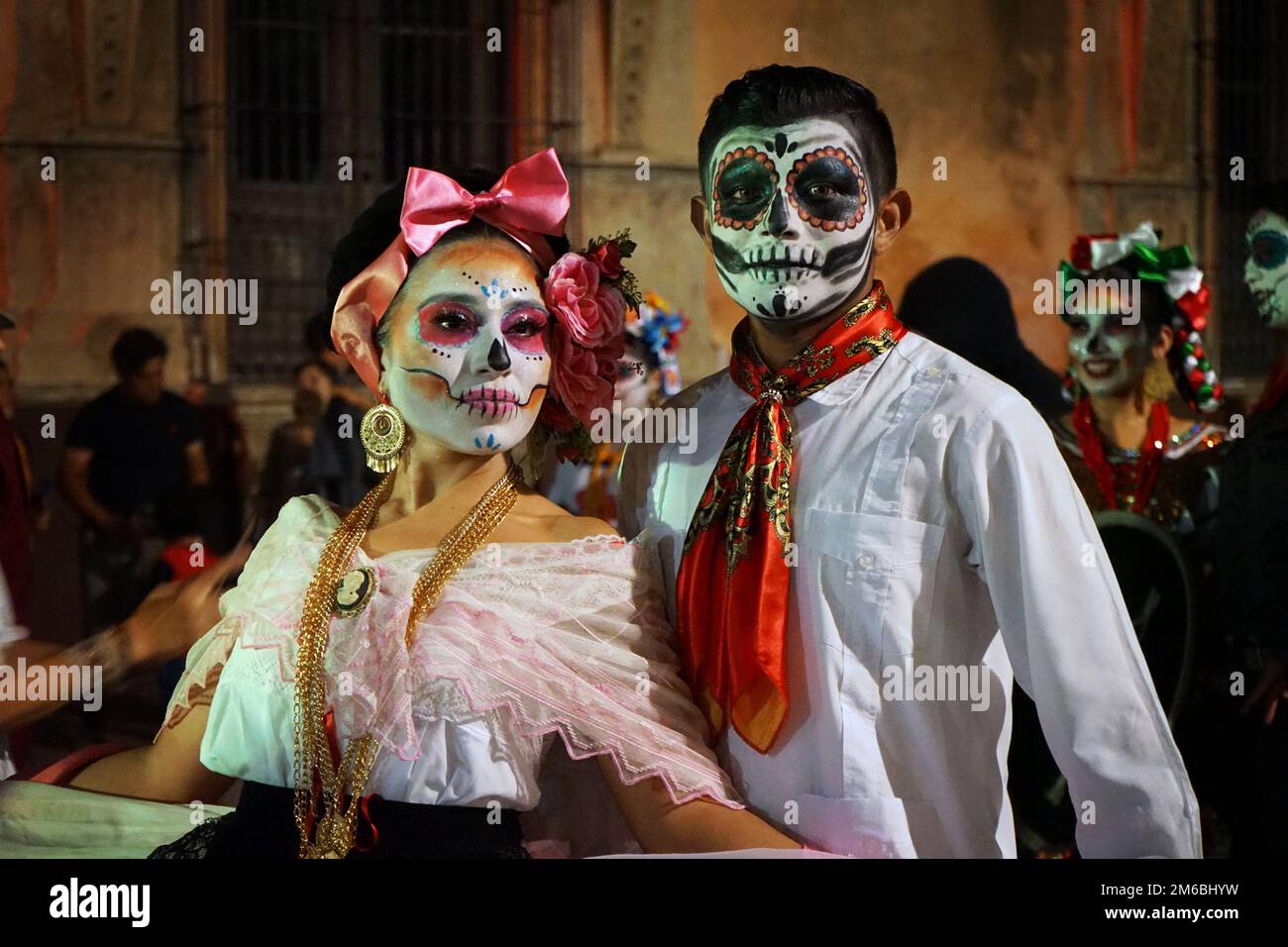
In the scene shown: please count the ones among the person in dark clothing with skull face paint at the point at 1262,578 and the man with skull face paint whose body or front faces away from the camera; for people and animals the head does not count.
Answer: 0

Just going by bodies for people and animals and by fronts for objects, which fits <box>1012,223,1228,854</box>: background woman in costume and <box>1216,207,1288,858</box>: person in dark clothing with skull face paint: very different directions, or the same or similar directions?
same or similar directions

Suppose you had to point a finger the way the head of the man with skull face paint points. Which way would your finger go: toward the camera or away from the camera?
toward the camera

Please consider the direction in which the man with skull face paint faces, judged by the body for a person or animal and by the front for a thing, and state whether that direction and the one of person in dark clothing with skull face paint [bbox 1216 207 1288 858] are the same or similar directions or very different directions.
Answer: same or similar directions

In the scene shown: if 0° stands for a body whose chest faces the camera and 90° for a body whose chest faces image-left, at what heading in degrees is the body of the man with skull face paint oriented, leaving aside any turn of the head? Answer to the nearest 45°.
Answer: approximately 45°

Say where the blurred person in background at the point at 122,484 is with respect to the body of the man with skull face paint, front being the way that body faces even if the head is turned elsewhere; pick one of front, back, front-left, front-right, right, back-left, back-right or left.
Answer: right

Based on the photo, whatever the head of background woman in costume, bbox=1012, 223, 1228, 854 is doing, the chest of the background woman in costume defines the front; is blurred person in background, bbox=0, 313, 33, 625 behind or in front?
in front

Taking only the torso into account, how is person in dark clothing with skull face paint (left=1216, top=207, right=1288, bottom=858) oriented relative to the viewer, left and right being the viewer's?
facing the viewer and to the left of the viewer
